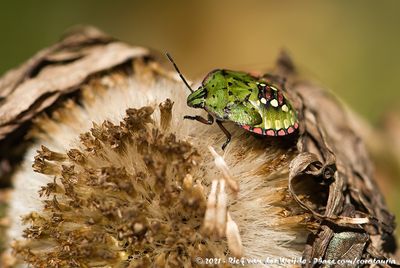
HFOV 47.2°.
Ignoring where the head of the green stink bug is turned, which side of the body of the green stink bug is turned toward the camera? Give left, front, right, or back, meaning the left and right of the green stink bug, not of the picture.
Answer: left
